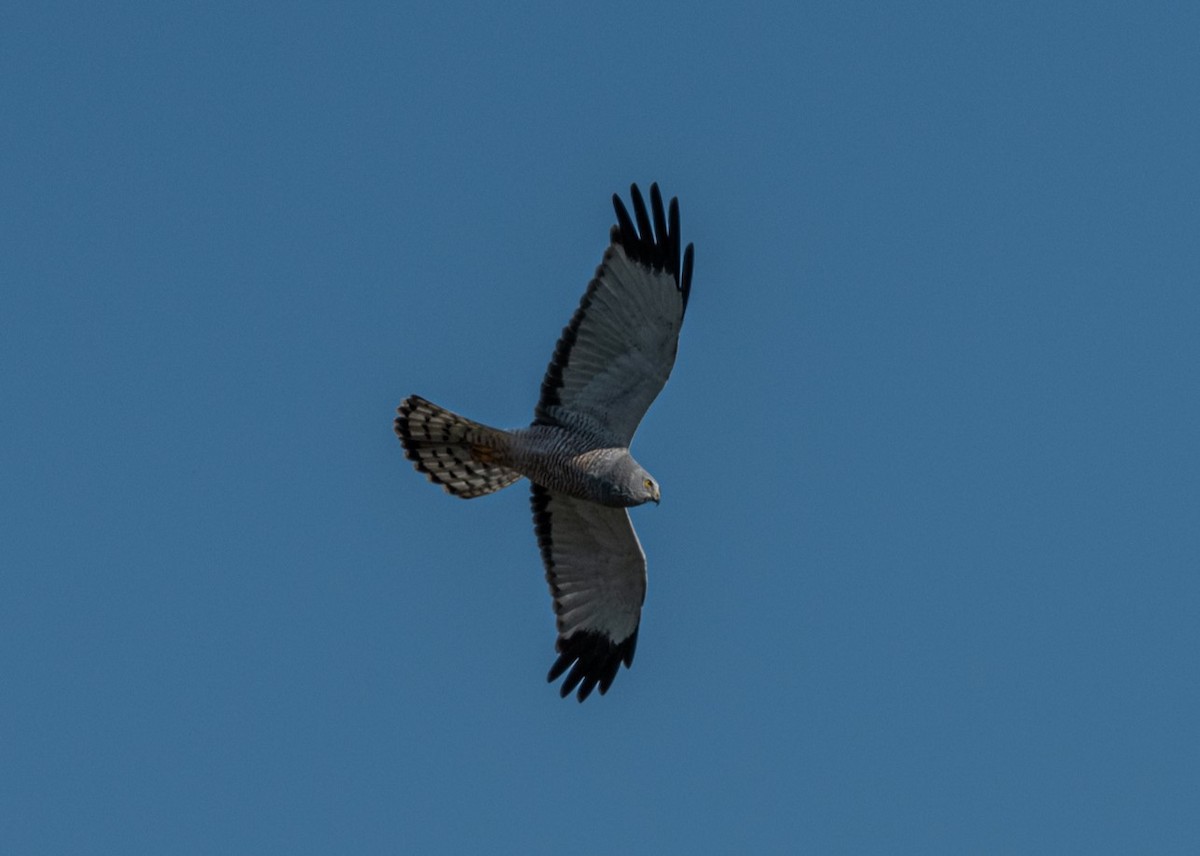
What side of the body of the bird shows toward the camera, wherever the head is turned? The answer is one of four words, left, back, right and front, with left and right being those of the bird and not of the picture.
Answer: right
